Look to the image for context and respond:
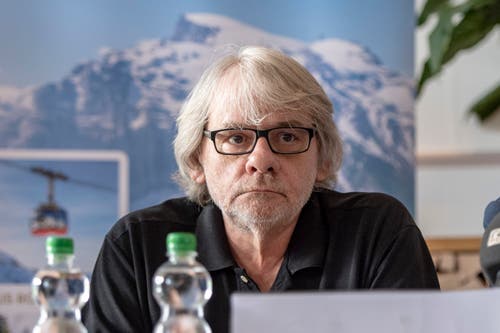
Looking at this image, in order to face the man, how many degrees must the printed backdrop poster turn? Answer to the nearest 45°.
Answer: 0° — it already faces them

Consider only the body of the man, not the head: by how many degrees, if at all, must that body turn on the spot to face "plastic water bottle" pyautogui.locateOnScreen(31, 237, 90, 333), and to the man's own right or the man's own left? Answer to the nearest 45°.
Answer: approximately 45° to the man's own right

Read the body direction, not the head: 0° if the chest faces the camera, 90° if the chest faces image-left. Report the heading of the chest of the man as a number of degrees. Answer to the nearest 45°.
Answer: approximately 0°

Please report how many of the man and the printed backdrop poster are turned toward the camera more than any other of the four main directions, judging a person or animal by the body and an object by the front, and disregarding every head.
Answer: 2

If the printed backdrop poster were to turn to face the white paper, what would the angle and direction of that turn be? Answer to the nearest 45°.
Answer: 0° — it already faces it

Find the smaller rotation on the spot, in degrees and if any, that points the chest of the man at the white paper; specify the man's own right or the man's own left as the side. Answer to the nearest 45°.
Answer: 0° — they already face it

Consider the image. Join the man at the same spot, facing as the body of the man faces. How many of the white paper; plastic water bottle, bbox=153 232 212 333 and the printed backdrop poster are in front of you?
2

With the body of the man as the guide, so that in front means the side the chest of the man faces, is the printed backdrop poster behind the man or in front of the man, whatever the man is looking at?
behind
